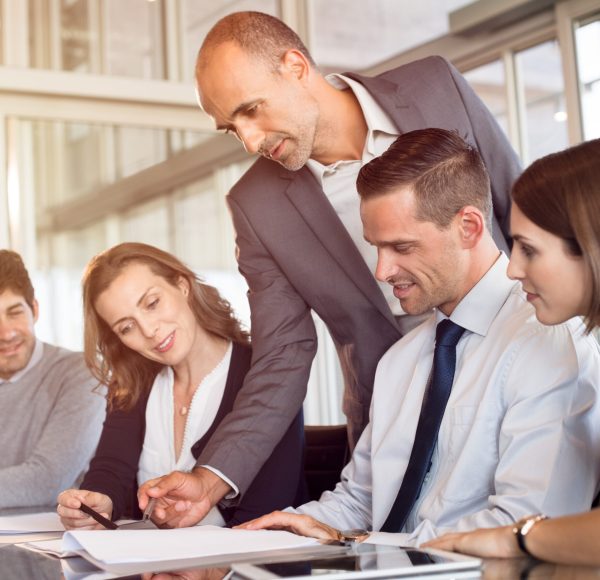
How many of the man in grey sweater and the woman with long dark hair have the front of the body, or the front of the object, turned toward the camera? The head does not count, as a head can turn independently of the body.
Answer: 1

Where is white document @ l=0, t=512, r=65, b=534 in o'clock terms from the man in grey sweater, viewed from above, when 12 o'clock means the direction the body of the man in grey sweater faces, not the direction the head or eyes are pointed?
The white document is roughly at 12 o'clock from the man in grey sweater.

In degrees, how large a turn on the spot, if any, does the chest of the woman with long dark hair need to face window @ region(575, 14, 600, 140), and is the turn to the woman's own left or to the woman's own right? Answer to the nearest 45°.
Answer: approximately 90° to the woman's own right

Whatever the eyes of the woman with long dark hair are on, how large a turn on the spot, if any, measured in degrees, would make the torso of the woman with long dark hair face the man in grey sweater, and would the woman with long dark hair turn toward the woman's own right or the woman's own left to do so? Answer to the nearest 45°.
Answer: approximately 45° to the woman's own right

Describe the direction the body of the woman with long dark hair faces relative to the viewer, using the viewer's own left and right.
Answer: facing to the left of the viewer

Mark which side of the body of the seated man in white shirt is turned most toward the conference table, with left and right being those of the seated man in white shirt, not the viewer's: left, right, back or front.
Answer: front

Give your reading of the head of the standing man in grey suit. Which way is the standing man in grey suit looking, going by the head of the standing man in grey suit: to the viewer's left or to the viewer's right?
to the viewer's left

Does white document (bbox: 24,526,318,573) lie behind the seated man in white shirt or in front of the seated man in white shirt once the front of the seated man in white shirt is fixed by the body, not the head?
in front

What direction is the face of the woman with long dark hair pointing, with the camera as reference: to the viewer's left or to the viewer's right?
to the viewer's left

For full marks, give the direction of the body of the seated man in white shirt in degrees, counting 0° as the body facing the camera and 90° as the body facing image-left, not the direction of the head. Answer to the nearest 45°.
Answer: approximately 45°

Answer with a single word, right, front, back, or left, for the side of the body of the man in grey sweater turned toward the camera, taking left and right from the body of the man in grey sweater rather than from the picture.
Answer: front
